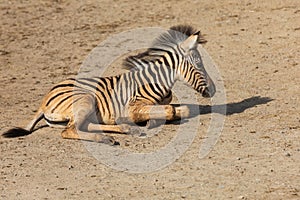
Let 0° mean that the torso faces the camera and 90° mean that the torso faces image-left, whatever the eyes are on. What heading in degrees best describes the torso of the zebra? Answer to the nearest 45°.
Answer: approximately 270°
